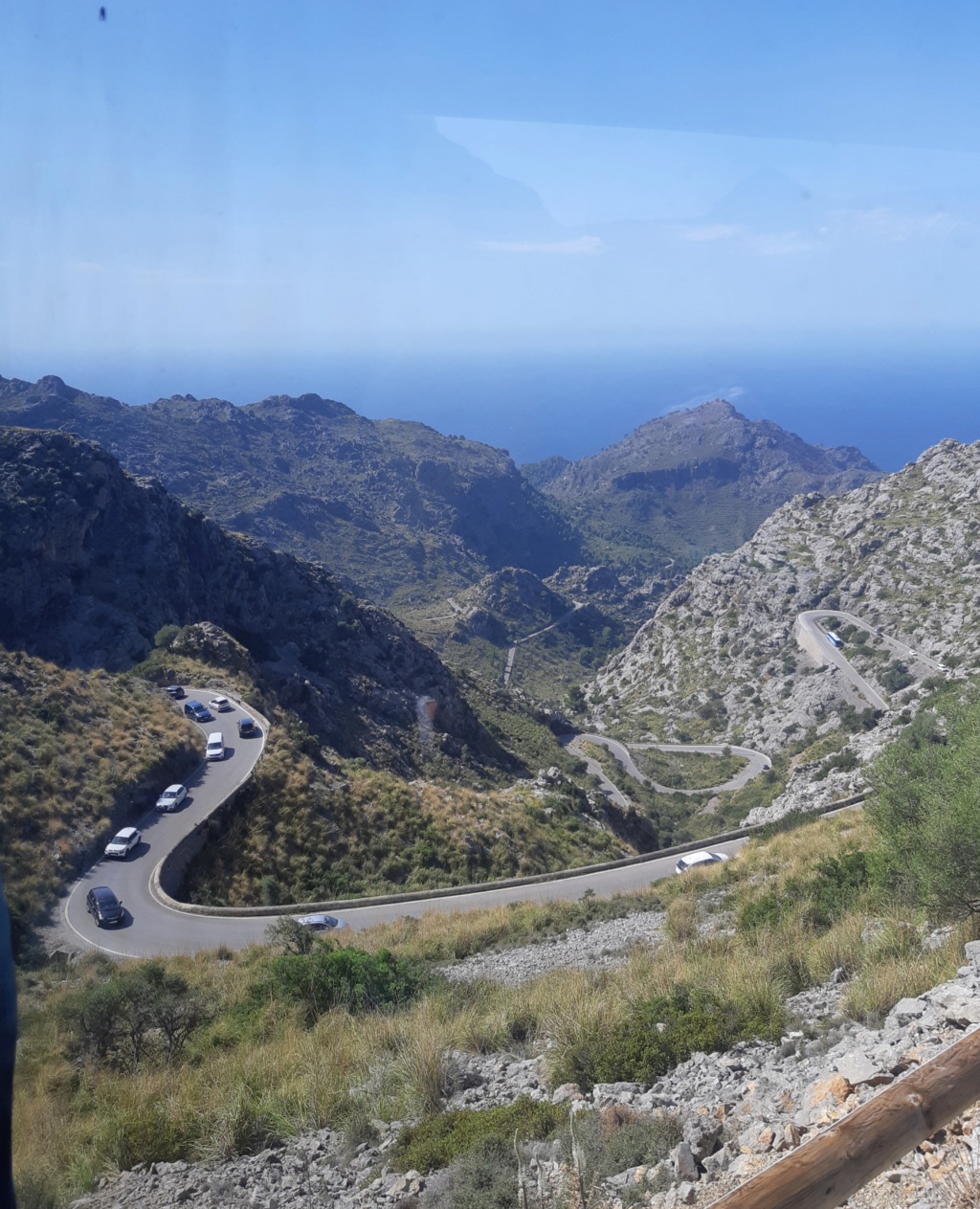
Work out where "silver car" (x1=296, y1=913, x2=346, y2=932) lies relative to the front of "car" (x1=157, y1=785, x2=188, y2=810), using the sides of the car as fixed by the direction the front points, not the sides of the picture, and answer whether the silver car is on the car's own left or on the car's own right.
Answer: on the car's own left

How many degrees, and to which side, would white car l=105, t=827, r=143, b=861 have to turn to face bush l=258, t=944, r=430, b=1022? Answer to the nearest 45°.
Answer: approximately 45° to its left

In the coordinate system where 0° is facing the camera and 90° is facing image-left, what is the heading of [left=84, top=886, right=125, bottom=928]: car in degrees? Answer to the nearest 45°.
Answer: approximately 315°

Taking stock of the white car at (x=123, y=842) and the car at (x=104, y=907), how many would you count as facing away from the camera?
0

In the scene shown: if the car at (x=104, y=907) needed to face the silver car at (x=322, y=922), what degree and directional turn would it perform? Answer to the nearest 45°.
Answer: approximately 45° to its left

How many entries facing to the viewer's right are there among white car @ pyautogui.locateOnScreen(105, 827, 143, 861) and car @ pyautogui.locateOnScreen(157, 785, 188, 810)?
0

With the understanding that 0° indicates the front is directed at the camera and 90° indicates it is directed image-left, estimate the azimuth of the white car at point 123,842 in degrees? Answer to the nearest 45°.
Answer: approximately 45°

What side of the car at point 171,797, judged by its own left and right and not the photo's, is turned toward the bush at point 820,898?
left

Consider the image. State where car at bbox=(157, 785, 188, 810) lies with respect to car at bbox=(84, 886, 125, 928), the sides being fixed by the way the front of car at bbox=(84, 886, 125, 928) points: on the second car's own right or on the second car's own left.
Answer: on the second car's own left

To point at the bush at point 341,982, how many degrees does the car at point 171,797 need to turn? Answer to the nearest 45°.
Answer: approximately 45° to its left

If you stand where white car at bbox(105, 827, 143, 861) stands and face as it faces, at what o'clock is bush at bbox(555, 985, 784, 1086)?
The bush is roughly at 10 o'clock from the white car.

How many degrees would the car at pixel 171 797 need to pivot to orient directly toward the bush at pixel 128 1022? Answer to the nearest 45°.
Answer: approximately 45° to its left
